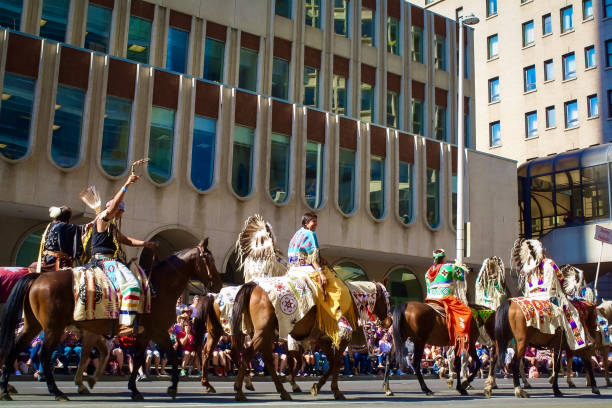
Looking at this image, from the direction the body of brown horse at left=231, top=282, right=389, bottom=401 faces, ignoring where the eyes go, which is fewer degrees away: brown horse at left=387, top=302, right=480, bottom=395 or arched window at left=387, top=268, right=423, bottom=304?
the brown horse

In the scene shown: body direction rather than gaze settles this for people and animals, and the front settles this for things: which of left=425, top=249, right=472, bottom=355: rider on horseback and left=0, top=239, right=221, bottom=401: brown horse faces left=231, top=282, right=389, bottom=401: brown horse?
left=0, top=239, right=221, bottom=401: brown horse

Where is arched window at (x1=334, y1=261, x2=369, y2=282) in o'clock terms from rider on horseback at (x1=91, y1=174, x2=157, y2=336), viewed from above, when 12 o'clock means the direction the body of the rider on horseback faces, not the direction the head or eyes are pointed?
The arched window is roughly at 10 o'clock from the rider on horseback.

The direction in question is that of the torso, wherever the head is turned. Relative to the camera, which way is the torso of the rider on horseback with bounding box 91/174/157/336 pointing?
to the viewer's right

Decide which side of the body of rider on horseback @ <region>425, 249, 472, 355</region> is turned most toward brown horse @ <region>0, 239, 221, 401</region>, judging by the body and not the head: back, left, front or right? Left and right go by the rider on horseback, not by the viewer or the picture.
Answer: back

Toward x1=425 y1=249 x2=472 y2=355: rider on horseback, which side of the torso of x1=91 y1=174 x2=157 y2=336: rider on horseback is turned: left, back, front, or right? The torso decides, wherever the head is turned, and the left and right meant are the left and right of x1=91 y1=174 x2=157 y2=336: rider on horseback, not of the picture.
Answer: front

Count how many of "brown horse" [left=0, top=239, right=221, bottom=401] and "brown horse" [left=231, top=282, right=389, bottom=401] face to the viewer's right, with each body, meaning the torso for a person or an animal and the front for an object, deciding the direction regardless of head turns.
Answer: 2

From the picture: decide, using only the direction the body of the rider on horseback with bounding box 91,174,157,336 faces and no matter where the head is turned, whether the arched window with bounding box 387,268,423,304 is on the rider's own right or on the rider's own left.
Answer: on the rider's own left

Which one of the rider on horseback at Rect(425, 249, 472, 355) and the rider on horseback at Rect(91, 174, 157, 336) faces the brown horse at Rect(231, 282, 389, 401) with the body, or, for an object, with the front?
the rider on horseback at Rect(91, 174, 157, 336)

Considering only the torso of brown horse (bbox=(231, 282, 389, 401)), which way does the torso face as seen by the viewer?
to the viewer's right

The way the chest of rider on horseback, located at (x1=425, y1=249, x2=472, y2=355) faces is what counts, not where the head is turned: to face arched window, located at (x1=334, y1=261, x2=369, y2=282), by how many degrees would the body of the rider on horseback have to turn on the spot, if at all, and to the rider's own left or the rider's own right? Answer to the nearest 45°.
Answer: approximately 45° to the rider's own left

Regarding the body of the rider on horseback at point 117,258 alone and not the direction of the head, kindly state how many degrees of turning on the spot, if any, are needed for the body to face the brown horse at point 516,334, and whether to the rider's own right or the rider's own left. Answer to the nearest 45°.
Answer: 0° — they already face it

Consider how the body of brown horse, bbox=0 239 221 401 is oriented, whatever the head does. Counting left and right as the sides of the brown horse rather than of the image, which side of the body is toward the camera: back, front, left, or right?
right

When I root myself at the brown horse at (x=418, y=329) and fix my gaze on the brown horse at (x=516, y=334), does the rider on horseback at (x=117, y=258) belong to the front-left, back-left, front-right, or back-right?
back-right

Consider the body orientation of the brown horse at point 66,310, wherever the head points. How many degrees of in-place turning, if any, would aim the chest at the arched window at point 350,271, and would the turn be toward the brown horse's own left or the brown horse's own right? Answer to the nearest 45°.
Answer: approximately 45° to the brown horse's own left

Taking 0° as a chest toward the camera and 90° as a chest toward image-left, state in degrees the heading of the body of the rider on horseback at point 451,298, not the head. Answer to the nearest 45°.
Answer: approximately 225°
